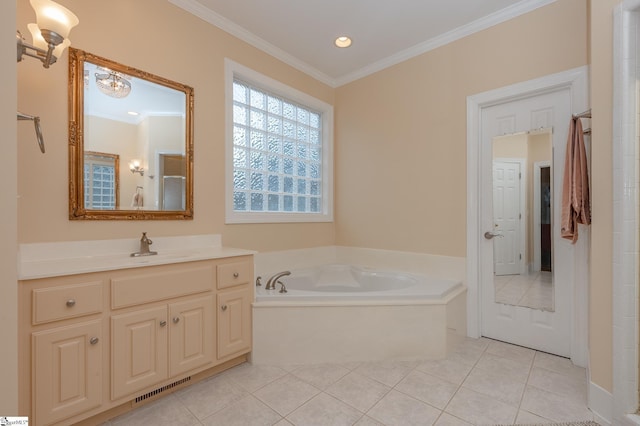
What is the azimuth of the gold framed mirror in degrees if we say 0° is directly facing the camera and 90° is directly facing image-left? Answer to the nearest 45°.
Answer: approximately 315°

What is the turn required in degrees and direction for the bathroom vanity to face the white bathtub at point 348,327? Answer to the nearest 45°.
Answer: approximately 45° to its left

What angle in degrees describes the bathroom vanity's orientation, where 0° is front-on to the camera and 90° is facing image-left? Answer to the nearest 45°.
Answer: approximately 315°

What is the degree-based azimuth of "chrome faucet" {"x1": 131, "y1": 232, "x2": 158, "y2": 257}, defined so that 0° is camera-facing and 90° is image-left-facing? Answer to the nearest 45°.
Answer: approximately 315°

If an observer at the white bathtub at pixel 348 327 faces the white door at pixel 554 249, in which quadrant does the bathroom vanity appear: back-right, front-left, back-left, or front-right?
back-right
